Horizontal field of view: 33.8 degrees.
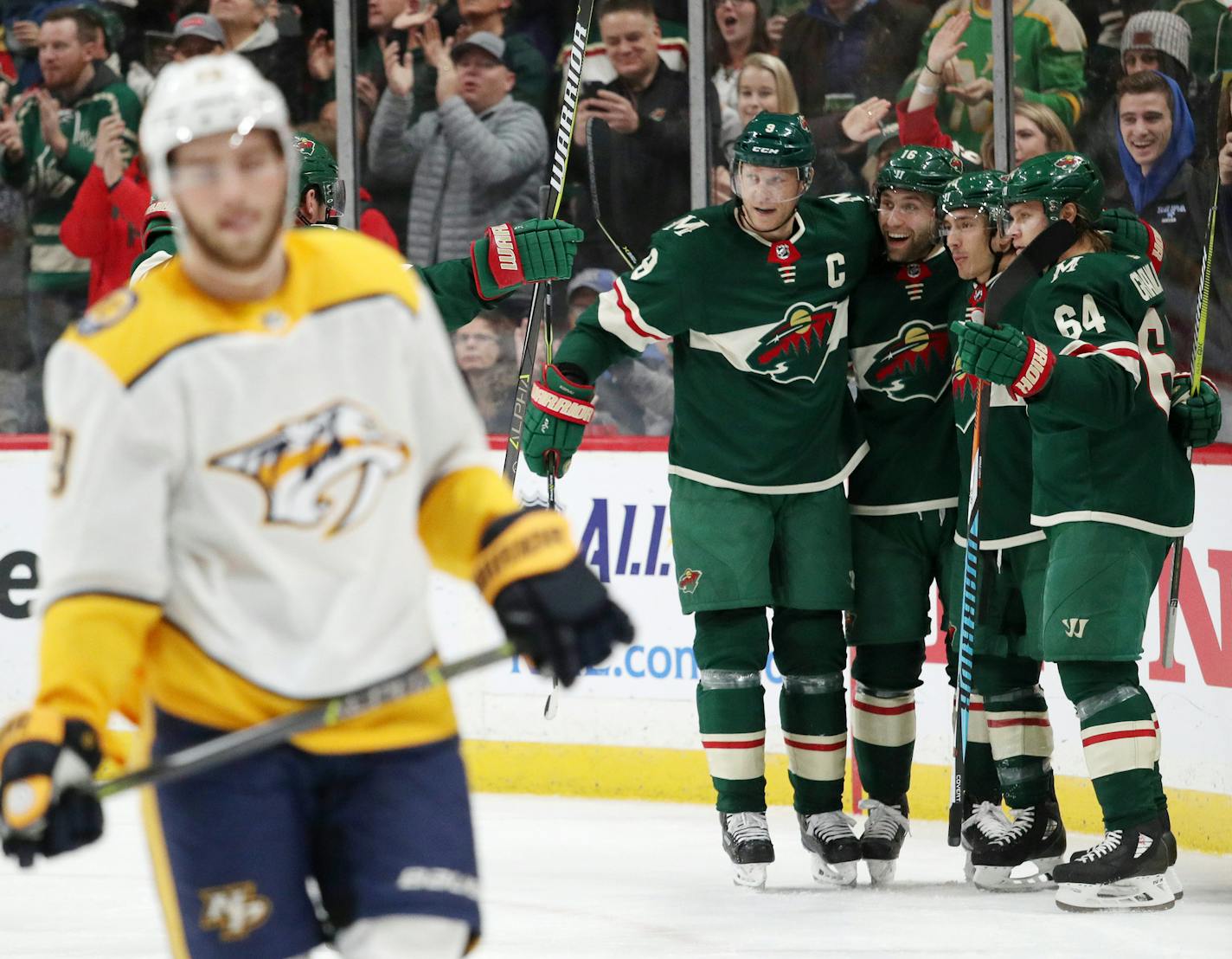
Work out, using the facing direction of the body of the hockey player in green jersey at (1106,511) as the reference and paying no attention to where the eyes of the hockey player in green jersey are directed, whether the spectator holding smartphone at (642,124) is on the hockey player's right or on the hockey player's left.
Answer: on the hockey player's right

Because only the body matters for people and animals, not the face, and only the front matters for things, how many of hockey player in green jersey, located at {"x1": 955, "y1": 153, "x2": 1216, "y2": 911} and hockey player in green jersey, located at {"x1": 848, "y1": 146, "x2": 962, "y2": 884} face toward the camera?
1

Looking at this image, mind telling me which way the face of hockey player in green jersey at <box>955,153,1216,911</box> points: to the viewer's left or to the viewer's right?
to the viewer's left

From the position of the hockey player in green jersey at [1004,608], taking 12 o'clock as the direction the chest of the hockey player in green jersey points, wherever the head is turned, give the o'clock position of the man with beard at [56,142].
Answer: The man with beard is roughly at 3 o'clock from the hockey player in green jersey.

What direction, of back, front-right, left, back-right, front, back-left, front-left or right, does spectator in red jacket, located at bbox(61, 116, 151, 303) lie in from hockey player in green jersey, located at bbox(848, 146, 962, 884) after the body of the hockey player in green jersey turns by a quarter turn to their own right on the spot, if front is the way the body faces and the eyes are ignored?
front-right

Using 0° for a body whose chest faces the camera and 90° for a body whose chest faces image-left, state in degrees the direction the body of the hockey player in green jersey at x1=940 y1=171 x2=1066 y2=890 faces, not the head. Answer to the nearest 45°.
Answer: approximately 45°

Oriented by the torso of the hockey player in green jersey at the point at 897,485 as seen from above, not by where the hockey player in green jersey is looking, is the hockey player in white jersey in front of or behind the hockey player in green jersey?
in front

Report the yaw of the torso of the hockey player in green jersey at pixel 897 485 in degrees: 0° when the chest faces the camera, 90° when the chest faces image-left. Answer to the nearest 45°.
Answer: approximately 0°

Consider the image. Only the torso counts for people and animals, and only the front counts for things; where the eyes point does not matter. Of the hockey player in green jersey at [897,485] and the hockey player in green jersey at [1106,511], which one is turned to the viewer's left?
the hockey player in green jersey at [1106,511]

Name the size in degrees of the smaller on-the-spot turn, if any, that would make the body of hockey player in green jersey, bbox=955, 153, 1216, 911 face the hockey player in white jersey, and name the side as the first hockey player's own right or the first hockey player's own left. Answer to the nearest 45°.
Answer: approximately 90° to the first hockey player's own left

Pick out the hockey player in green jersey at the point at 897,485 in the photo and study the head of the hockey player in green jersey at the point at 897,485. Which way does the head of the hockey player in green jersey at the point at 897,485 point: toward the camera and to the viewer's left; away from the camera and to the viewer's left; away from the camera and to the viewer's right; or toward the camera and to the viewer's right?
toward the camera and to the viewer's left

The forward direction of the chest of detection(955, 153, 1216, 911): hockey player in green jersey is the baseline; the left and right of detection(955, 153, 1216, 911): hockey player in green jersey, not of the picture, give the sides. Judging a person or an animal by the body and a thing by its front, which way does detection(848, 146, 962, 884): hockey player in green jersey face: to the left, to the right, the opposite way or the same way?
to the left

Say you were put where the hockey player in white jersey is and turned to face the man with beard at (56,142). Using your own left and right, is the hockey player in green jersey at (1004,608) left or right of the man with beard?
right

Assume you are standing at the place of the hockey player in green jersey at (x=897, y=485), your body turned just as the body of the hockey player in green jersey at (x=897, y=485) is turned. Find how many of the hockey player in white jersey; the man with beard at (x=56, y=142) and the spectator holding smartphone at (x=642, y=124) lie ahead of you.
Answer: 1

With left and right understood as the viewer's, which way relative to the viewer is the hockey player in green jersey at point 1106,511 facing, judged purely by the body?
facing to the left of the viewer

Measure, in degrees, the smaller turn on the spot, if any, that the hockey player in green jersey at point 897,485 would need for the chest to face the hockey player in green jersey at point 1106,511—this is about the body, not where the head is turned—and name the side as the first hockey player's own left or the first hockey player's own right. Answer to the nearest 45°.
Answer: approximately 45° to the first hockey player's own left
